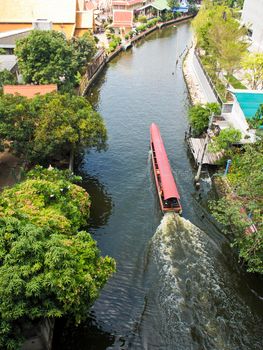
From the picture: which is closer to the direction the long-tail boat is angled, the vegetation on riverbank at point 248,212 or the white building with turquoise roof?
the white building with turquoise roof

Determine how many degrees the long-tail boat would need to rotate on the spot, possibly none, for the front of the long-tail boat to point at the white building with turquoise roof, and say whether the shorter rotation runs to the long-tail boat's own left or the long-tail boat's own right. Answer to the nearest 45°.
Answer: approximately 45° to the long-tail boat's own right

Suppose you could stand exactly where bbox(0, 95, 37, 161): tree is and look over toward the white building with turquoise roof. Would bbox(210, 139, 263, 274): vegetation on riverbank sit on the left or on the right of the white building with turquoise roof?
right

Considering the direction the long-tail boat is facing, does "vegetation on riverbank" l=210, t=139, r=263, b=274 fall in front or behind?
behind

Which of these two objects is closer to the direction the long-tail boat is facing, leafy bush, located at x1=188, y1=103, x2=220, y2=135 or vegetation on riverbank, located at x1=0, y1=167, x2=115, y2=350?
the leafy bush

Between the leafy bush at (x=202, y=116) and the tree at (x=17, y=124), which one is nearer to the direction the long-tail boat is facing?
the leafy bush

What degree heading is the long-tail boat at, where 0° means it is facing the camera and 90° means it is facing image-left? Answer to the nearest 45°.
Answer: approximately 180°

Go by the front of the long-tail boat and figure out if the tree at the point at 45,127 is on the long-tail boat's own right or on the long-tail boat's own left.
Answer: on the long-tail boat's own left

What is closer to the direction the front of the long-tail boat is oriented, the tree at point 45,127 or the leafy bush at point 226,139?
the leafy bush

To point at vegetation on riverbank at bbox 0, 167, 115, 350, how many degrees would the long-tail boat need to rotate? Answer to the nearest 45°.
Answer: approximately 180°

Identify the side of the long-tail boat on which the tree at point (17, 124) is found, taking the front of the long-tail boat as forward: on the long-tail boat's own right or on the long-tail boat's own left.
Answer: on the long-tail boat's own left
